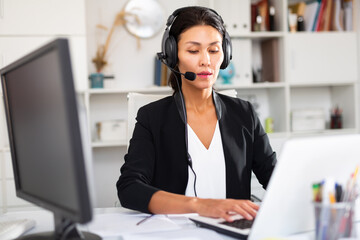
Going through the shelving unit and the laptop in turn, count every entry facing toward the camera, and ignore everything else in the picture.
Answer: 1

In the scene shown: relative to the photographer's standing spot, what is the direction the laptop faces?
facing away from the viewer and to the left of the viewer

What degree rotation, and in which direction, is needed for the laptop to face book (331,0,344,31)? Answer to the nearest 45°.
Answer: approximately 45° to its right

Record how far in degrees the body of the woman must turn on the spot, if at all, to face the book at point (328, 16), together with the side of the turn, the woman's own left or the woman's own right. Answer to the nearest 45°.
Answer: approximately 90° to the woman's own left

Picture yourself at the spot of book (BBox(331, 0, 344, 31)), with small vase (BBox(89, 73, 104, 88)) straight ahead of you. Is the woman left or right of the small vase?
left

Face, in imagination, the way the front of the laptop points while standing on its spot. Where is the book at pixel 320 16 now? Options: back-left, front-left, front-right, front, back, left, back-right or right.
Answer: front-right

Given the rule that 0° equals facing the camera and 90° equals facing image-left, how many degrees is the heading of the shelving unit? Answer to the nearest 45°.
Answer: approximately 0°
